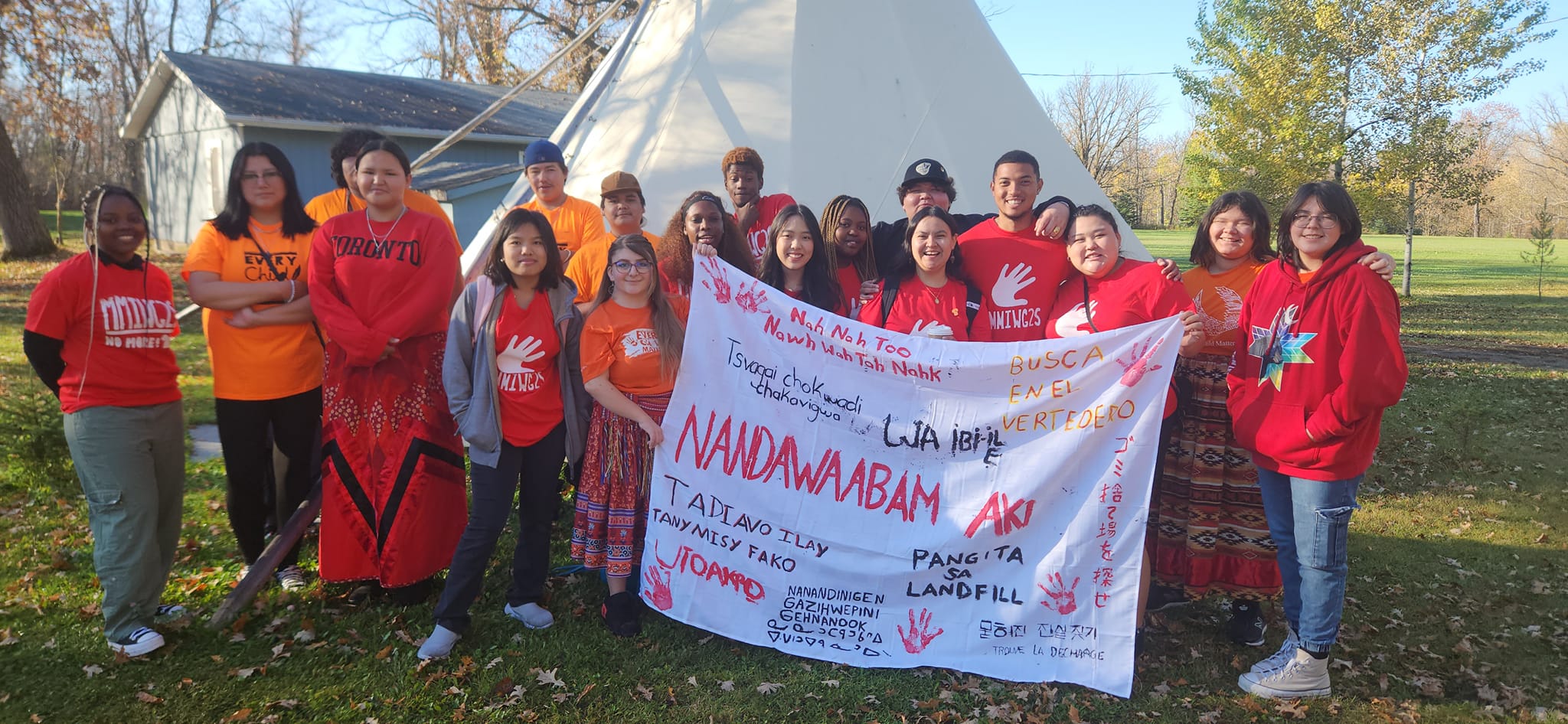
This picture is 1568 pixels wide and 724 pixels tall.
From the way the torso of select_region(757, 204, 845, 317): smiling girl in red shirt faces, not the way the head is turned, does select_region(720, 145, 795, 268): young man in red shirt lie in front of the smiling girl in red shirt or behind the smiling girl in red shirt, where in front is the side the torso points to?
behind

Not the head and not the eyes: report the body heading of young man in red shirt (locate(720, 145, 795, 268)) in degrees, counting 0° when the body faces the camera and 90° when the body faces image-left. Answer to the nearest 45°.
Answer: approximately 0°

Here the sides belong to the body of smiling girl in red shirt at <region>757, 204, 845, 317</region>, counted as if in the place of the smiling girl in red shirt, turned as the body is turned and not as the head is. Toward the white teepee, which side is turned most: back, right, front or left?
back
